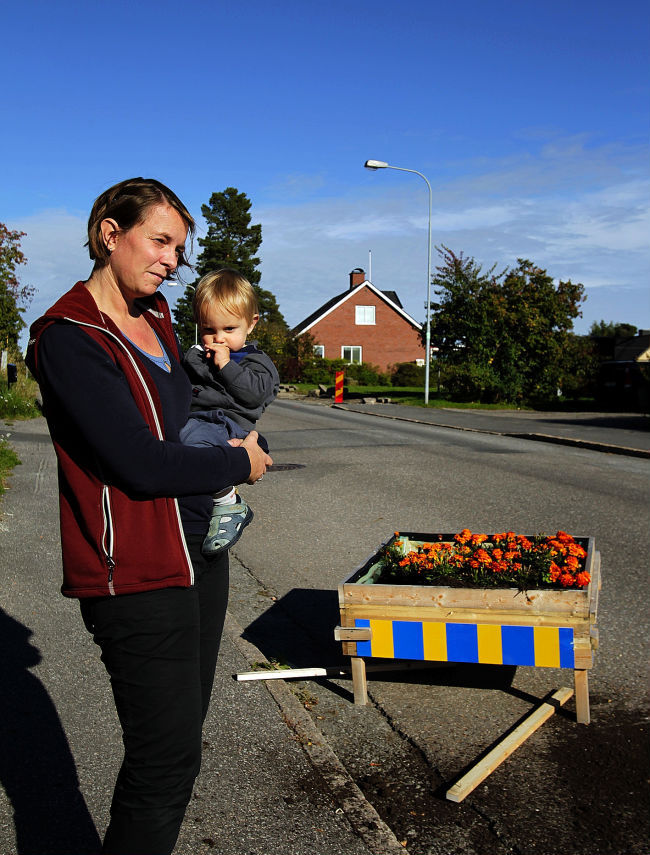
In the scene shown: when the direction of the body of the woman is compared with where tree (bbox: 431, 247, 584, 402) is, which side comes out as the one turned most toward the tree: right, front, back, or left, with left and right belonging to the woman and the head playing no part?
left

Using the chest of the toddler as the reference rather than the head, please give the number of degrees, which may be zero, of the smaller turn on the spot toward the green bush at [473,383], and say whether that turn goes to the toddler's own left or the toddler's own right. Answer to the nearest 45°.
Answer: approximately 135° to the toddler's own right

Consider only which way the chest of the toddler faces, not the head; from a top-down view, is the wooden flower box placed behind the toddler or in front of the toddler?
behind

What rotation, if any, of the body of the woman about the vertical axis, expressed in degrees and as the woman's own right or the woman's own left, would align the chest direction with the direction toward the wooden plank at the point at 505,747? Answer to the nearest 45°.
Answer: approximately 90° to the woman's own left

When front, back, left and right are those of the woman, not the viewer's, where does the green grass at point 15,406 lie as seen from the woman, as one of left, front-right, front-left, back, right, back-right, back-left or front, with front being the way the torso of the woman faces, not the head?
back-left

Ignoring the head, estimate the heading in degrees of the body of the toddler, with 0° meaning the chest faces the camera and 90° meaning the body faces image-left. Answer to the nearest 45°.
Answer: approximately 45°

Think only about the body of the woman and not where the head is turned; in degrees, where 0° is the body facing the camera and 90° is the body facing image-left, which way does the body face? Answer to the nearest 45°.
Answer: approximately 315°

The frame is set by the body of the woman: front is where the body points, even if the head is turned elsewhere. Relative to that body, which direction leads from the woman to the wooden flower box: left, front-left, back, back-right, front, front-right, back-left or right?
left

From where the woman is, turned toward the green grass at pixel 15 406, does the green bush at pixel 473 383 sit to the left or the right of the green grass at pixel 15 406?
right
